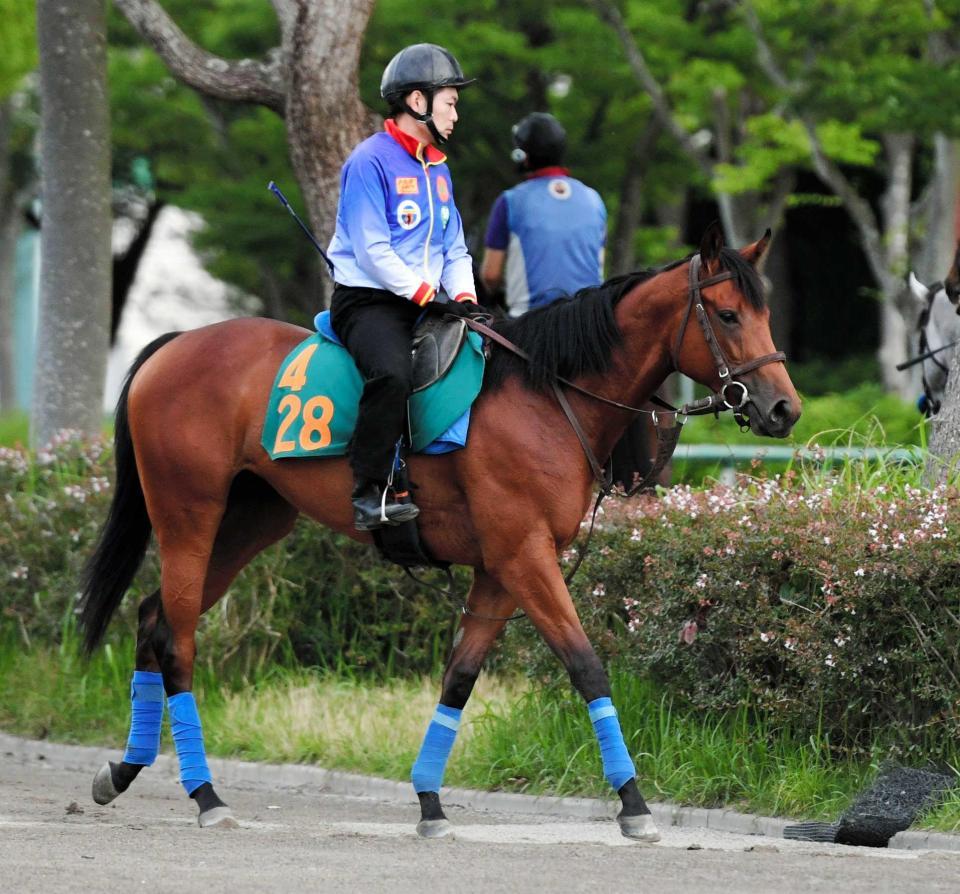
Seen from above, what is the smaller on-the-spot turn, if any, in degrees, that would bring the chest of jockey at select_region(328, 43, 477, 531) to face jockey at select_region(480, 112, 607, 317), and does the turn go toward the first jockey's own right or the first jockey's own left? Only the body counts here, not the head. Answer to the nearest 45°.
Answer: approximately 135° to the first jockey's own left

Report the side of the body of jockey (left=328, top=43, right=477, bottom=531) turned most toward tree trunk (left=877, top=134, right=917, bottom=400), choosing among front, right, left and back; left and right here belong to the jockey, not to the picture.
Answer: left

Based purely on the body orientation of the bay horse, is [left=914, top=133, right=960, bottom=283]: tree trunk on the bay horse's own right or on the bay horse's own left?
on the bay horse's own left

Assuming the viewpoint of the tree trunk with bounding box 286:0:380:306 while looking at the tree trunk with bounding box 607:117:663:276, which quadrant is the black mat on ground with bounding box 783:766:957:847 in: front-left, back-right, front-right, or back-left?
back-right

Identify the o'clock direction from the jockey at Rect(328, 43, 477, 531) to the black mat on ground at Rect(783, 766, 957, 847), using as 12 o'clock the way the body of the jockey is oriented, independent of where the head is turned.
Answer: The black mat on ground is roughly at 11 o'clock from the jockey.

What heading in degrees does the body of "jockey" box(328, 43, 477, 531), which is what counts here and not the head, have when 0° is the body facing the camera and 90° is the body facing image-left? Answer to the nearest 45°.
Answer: approximately 315°

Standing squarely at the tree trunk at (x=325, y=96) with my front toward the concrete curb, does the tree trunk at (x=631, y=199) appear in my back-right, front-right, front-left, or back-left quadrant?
back-left

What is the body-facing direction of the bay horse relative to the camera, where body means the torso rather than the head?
to the viewer's right

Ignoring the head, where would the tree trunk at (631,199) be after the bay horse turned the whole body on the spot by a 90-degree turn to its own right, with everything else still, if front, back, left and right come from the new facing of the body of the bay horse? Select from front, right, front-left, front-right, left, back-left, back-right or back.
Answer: back

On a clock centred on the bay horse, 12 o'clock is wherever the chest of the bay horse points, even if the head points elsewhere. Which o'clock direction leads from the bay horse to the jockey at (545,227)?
The jockey is roughly at 9 o'clock from the bay horse.

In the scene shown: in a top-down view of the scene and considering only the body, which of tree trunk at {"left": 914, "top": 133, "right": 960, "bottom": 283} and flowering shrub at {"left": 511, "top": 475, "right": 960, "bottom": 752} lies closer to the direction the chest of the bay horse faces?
the flowering shrub
